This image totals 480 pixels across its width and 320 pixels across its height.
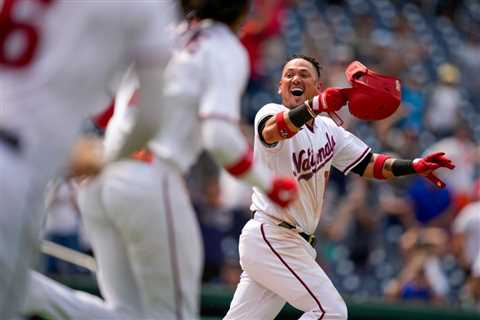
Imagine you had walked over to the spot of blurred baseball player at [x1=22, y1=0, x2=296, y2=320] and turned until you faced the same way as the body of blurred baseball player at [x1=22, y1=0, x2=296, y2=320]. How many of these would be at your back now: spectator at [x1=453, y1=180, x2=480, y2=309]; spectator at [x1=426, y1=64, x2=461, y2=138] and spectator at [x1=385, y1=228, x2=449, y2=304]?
0

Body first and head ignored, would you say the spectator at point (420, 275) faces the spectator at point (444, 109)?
no

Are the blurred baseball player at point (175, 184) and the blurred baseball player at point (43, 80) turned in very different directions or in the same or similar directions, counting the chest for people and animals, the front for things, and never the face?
same or similar directions

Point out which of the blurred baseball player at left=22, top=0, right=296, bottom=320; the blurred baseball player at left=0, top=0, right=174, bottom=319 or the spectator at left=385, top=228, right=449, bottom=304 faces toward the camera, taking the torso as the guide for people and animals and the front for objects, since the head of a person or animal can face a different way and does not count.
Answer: the spectator

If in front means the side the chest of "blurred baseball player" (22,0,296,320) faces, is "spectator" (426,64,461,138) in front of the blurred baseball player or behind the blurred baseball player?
in front

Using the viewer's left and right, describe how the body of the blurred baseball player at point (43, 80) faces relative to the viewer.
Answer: facing away from the viewer and to the right of the viewer

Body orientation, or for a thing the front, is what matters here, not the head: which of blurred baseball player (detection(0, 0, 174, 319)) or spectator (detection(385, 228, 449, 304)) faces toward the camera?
the spectator

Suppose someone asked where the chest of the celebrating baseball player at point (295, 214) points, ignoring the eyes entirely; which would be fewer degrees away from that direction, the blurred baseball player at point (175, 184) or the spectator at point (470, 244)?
the blurred baseball player

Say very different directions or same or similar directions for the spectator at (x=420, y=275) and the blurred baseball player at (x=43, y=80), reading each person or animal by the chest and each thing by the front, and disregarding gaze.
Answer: very different directions

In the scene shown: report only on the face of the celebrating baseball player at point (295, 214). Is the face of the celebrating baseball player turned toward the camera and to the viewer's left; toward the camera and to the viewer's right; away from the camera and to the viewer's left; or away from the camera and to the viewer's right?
toward the camera and to the viewer's left

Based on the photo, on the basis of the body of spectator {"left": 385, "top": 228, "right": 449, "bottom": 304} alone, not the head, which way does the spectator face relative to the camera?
toward the camera

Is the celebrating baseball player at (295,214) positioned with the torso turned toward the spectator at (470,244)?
no

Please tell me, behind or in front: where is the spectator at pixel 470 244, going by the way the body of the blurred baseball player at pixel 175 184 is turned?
in front

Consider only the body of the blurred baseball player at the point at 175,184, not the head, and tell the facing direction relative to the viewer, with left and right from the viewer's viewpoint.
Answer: facing away from the viewer and to the right of the viewer

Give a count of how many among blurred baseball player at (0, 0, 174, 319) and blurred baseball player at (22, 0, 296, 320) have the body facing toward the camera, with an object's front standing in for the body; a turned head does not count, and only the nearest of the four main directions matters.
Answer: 0
